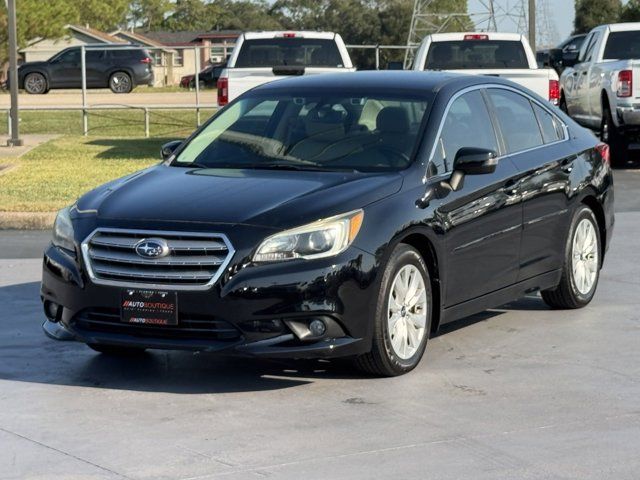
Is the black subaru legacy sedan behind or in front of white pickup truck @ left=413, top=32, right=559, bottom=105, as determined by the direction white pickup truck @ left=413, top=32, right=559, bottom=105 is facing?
behind

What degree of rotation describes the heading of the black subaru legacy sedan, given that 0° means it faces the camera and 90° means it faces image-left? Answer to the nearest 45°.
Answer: approximately 45°

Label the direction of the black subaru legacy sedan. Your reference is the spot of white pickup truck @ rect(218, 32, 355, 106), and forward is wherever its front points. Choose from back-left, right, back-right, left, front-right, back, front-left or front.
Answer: back

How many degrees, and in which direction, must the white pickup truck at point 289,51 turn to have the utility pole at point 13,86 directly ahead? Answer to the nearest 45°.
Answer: approximately 90° to its left

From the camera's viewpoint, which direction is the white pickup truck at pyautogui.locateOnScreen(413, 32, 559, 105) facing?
away from the camera

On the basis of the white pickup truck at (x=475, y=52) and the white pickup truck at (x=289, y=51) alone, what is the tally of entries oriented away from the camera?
2

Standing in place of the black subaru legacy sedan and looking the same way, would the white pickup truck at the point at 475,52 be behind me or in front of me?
behind

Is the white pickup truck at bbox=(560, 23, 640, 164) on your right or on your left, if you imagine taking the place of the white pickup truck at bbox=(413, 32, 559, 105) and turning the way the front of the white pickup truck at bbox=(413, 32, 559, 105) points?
on your right

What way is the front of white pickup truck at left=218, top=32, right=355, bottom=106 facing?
away from the camera

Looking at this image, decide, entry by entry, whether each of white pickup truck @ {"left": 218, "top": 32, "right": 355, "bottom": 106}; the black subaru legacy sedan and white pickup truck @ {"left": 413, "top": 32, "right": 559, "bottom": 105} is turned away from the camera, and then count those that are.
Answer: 2

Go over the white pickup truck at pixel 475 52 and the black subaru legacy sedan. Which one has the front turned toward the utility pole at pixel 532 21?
the white pickup truck

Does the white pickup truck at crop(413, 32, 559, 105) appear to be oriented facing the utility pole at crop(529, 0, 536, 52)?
yes
